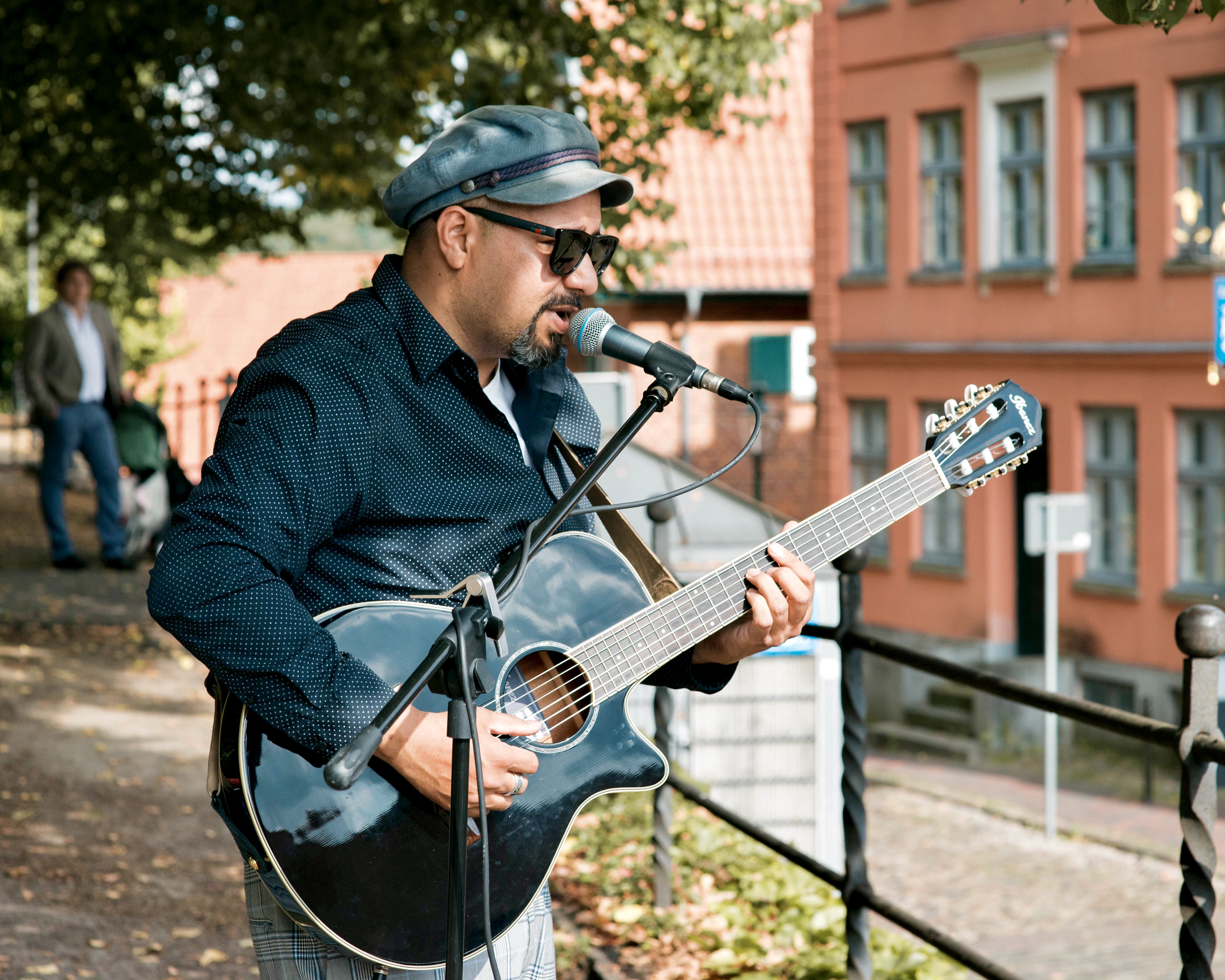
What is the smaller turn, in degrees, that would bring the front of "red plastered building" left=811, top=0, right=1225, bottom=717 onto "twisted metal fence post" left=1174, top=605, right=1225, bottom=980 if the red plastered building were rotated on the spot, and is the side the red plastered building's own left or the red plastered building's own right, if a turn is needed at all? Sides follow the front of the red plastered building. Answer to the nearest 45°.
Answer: approximately 45° to the red plastered building's own left

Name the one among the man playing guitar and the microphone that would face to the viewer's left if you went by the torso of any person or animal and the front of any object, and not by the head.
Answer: the microphone

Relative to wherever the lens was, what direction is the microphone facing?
facing to the left of the viewer
